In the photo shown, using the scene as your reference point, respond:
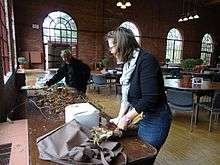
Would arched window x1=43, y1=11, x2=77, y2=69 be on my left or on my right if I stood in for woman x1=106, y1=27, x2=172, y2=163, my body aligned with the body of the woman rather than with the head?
on my right

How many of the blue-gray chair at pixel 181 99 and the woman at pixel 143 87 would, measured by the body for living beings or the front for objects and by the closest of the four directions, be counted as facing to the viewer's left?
1

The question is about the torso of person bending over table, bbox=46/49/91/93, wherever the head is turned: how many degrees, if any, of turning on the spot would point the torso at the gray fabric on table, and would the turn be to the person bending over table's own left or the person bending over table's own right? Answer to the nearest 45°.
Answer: approximately 45° to the person bending over table's own left

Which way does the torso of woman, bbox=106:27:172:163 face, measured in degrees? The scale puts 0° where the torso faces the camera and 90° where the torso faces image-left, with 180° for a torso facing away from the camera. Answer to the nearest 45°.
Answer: approximately 90°

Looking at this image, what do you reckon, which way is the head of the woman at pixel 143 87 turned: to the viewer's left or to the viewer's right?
to the viewer's left
